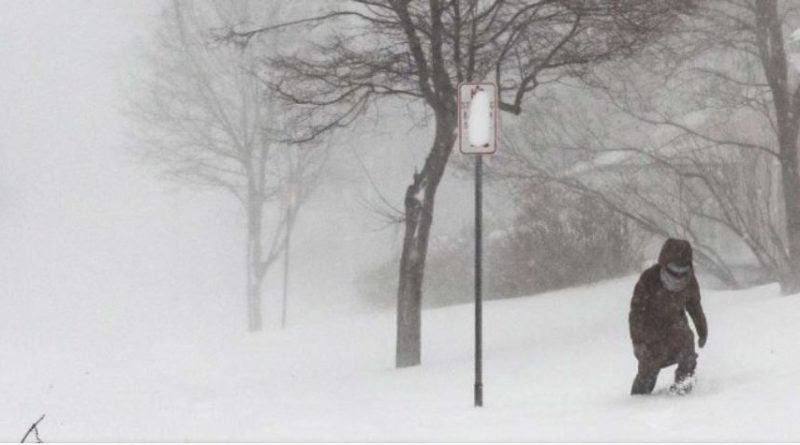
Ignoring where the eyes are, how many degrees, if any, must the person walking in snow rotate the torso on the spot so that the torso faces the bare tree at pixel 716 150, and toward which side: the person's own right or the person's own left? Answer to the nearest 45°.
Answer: approximately 135° to the person's own left

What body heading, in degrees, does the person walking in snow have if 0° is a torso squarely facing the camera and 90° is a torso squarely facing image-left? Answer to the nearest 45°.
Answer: approximately 315°

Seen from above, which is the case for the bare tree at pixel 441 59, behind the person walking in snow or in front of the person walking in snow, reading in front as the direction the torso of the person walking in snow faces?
behind

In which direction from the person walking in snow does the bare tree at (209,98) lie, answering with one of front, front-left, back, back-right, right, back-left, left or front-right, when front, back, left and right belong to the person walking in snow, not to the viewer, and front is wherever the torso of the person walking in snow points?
back
